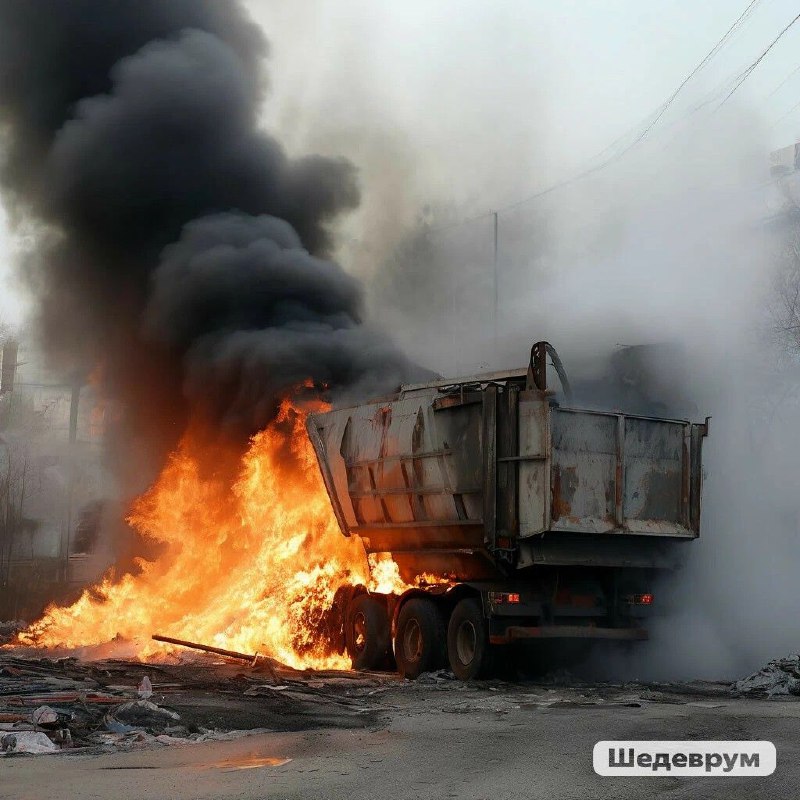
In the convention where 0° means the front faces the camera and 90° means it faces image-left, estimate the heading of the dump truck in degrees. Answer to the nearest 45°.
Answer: approximately 135°

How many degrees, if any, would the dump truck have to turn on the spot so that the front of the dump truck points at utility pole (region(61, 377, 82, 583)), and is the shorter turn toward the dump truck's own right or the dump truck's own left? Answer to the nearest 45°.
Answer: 0° — it already faces it
